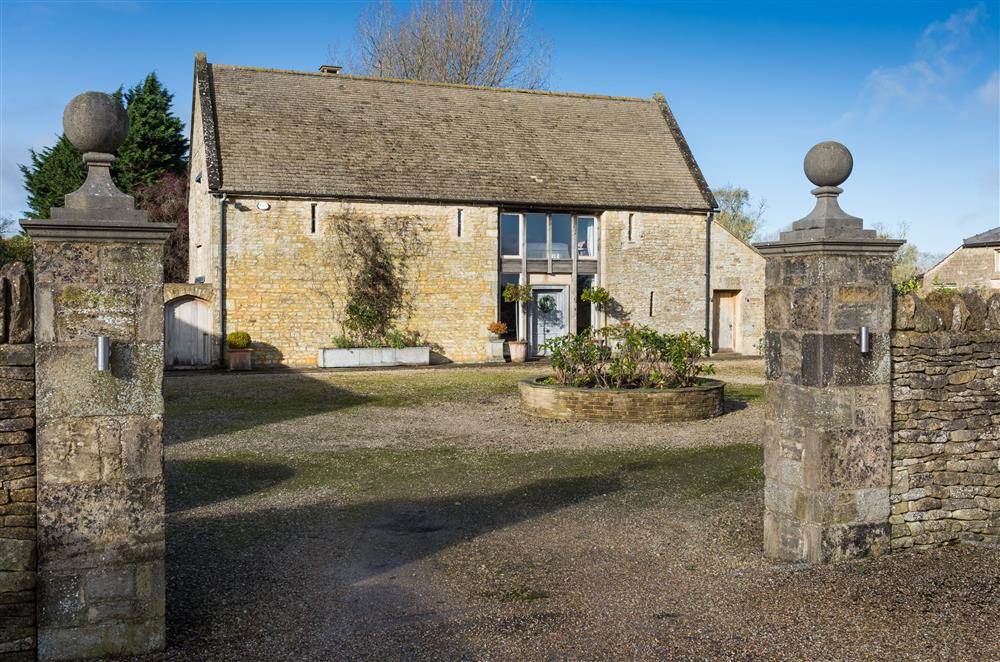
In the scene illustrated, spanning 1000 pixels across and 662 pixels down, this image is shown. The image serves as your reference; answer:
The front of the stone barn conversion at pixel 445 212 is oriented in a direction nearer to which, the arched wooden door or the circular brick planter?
the circular brick planter

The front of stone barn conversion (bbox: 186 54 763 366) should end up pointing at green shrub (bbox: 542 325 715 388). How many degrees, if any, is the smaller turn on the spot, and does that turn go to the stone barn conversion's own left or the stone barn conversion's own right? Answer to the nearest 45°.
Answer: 0° — it already faces it

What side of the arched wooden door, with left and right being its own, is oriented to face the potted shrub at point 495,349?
left

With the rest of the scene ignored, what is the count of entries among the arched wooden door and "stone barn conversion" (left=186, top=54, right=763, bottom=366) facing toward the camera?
2

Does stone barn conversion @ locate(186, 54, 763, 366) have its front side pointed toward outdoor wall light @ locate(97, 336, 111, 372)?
yes

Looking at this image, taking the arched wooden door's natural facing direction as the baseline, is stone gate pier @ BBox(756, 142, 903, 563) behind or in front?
in front

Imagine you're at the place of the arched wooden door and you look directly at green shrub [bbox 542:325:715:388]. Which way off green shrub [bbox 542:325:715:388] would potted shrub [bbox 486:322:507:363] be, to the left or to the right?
left

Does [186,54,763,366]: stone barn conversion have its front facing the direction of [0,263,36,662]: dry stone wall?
yes

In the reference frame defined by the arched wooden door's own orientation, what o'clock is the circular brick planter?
The circular brick planter is roughly at 11 o'clock from the arched wooden door.

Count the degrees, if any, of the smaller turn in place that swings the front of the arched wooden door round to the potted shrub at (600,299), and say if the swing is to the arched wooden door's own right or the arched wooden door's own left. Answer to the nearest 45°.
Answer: approximately 90° to the arched wooden door's own left

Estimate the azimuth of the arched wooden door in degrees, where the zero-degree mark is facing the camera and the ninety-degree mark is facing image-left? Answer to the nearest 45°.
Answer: approximately 0°

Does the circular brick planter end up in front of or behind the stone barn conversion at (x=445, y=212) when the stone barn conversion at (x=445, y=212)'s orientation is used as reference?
in front
